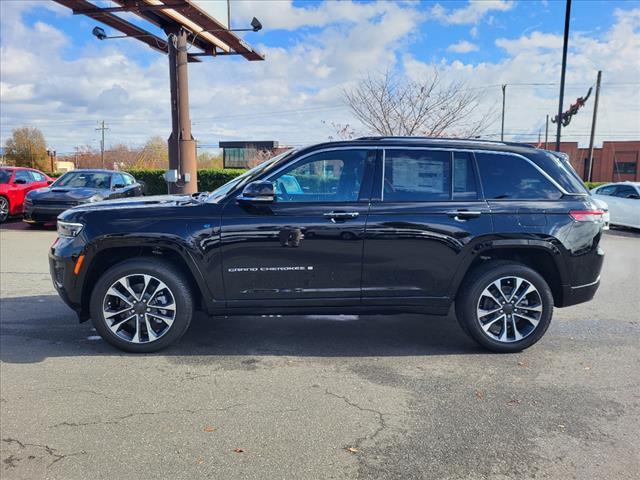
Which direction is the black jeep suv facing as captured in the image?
to the viewer's left

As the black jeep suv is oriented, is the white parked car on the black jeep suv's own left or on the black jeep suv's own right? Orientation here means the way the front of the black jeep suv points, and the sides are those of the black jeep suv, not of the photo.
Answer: on the black jeep suv's own right

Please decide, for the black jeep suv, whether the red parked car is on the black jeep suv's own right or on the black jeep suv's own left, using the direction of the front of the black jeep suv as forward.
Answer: on the black jeep suv's own right

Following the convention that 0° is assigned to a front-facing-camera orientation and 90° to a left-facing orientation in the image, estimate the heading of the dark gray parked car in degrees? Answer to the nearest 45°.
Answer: approximately 45°

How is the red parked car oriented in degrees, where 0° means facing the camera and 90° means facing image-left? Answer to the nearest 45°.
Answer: approximately 45°

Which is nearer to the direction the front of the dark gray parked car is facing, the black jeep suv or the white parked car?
the black jeep suv
